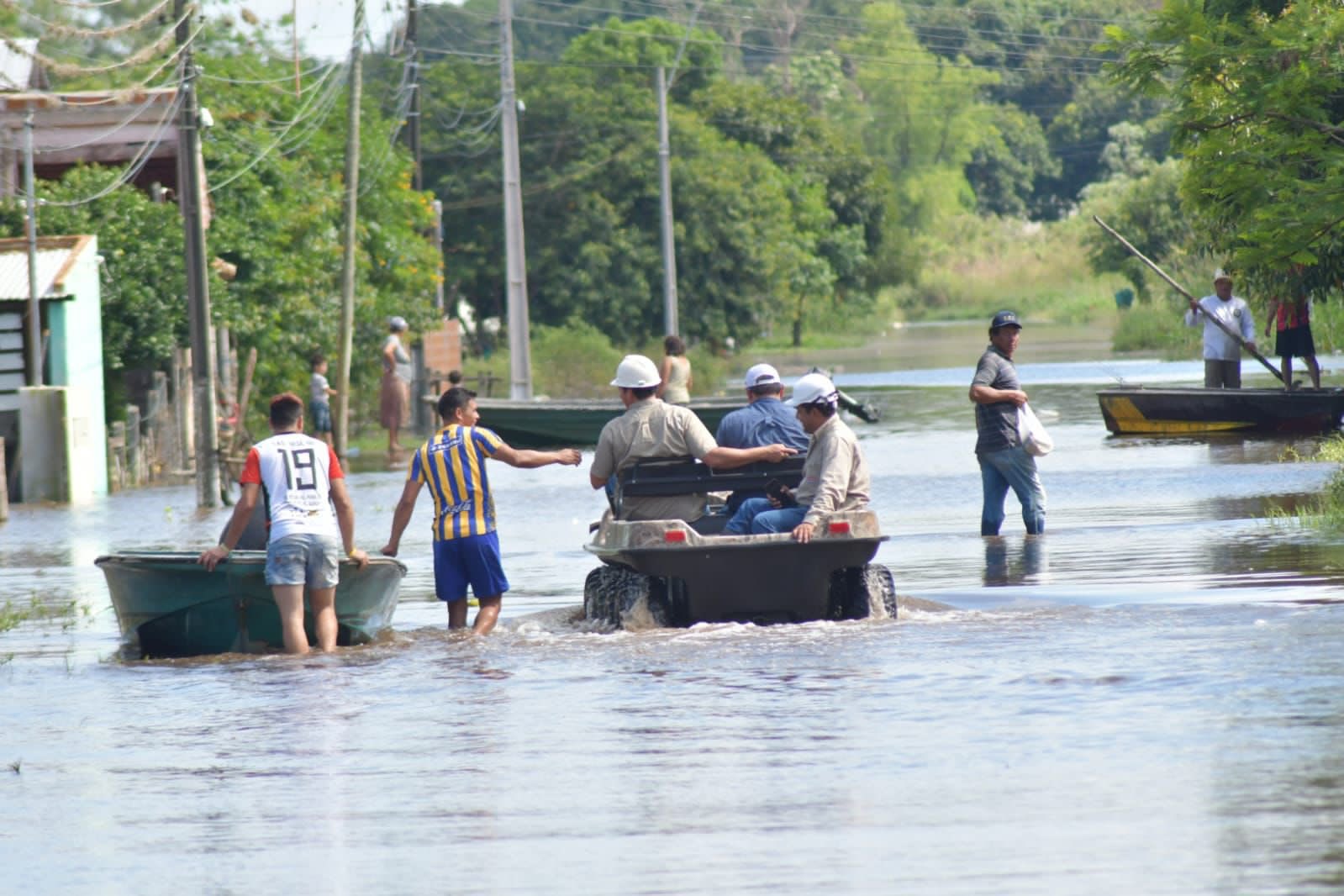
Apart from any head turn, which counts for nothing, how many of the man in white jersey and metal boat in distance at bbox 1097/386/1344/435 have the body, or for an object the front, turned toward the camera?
0

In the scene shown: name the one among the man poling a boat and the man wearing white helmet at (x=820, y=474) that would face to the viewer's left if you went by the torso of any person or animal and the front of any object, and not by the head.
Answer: the man wearing white helmet

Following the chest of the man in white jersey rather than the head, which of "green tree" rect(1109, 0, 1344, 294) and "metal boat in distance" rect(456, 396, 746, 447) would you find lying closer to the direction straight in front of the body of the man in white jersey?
the metal boat in distance

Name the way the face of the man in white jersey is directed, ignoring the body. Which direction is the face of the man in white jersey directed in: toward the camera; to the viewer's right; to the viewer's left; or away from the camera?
away from the camera

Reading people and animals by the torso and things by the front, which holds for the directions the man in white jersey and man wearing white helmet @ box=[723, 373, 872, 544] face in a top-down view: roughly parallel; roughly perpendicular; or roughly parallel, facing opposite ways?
roughly perpendicular

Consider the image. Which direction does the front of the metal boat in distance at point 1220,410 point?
to the viewer's left

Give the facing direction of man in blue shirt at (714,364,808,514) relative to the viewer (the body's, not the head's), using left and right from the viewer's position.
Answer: facing away from the viewer

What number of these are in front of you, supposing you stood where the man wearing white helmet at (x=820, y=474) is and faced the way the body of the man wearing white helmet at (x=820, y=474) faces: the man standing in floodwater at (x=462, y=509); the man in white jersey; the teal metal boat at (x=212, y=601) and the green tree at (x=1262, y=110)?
3

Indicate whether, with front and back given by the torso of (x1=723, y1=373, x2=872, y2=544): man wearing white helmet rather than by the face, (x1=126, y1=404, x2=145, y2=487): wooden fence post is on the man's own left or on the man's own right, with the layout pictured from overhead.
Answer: on the man's own right

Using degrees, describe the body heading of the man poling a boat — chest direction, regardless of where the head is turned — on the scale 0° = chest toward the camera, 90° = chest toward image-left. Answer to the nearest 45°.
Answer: approximately 0°

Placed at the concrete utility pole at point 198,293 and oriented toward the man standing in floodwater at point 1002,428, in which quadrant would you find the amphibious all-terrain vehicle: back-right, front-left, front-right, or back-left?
front-right

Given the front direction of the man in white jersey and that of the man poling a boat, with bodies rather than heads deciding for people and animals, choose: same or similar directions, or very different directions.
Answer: very different directions

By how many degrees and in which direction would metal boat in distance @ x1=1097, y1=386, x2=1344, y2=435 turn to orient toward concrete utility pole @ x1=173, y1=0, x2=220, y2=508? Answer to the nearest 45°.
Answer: approximately 45° to its left

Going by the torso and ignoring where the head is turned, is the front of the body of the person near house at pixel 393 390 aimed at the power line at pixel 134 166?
no

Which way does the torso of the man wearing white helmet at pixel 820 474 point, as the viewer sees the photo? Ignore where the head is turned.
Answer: to the viewer's left

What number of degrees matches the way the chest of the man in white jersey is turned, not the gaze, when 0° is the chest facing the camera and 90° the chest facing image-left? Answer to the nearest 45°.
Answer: approximately 180°

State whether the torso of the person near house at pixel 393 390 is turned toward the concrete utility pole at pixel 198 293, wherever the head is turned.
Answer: no

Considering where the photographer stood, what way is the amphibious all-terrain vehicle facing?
facing away from the viewer

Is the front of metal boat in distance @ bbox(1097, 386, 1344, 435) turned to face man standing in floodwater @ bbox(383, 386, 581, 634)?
no
